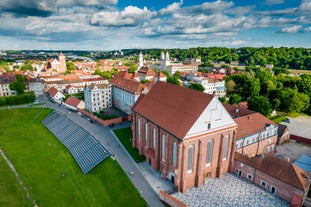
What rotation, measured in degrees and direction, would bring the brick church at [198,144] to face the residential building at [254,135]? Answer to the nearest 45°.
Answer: approximately 90° to its left

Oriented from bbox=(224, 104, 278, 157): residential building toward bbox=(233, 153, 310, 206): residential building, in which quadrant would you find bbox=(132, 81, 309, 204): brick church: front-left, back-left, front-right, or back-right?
front-right
